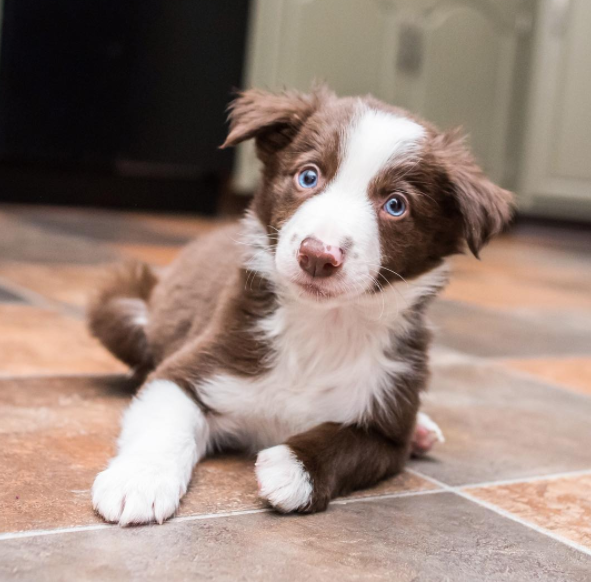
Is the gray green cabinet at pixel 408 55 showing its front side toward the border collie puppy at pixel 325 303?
yes

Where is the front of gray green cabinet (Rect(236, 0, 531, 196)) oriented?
toward the camera
